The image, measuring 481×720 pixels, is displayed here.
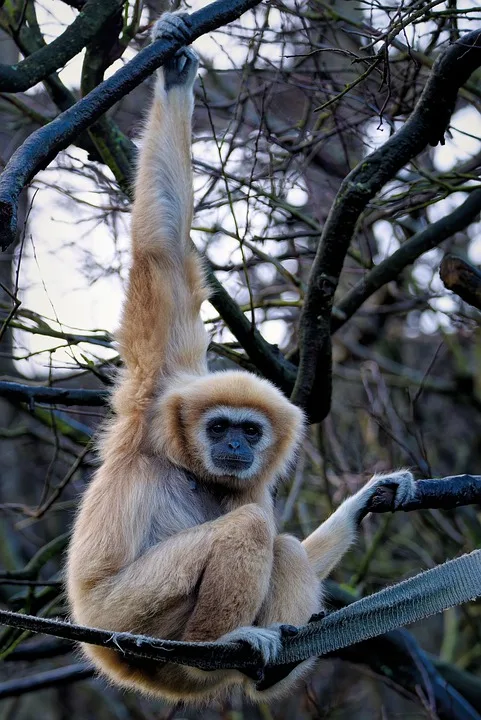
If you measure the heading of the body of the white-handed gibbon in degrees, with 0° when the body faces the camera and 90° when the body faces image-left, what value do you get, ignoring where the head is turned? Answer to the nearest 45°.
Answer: approximately 315°
